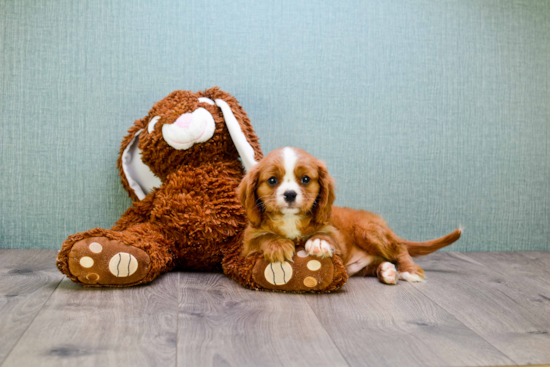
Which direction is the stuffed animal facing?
toward the camera

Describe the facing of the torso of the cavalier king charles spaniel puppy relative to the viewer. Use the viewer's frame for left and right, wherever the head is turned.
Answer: facing the viewer and to the left of the viewer
